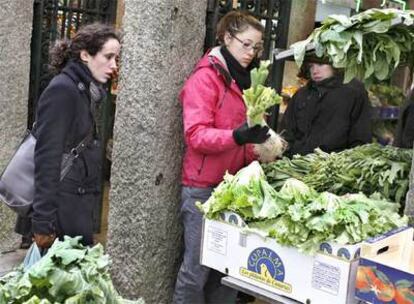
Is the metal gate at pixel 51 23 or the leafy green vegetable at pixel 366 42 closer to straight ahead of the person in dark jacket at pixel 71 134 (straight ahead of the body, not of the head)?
the leafy green vegetable

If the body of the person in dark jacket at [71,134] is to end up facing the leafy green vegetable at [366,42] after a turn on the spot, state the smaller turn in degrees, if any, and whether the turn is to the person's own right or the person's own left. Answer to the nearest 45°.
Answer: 0° — they already face it

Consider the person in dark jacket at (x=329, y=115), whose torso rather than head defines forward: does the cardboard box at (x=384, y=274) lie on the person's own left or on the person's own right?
on the person's own left

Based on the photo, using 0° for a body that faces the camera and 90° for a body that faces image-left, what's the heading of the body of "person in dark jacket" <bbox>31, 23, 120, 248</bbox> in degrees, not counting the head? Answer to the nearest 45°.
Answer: approximately 270°

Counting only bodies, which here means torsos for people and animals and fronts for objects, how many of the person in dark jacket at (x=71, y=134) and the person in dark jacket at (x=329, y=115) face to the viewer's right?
1

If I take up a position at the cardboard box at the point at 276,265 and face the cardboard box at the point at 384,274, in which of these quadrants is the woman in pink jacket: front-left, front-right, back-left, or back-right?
back-left

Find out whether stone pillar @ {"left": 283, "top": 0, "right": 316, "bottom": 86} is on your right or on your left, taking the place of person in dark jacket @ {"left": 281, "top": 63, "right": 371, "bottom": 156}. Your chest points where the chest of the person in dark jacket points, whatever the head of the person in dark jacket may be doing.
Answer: on your right
